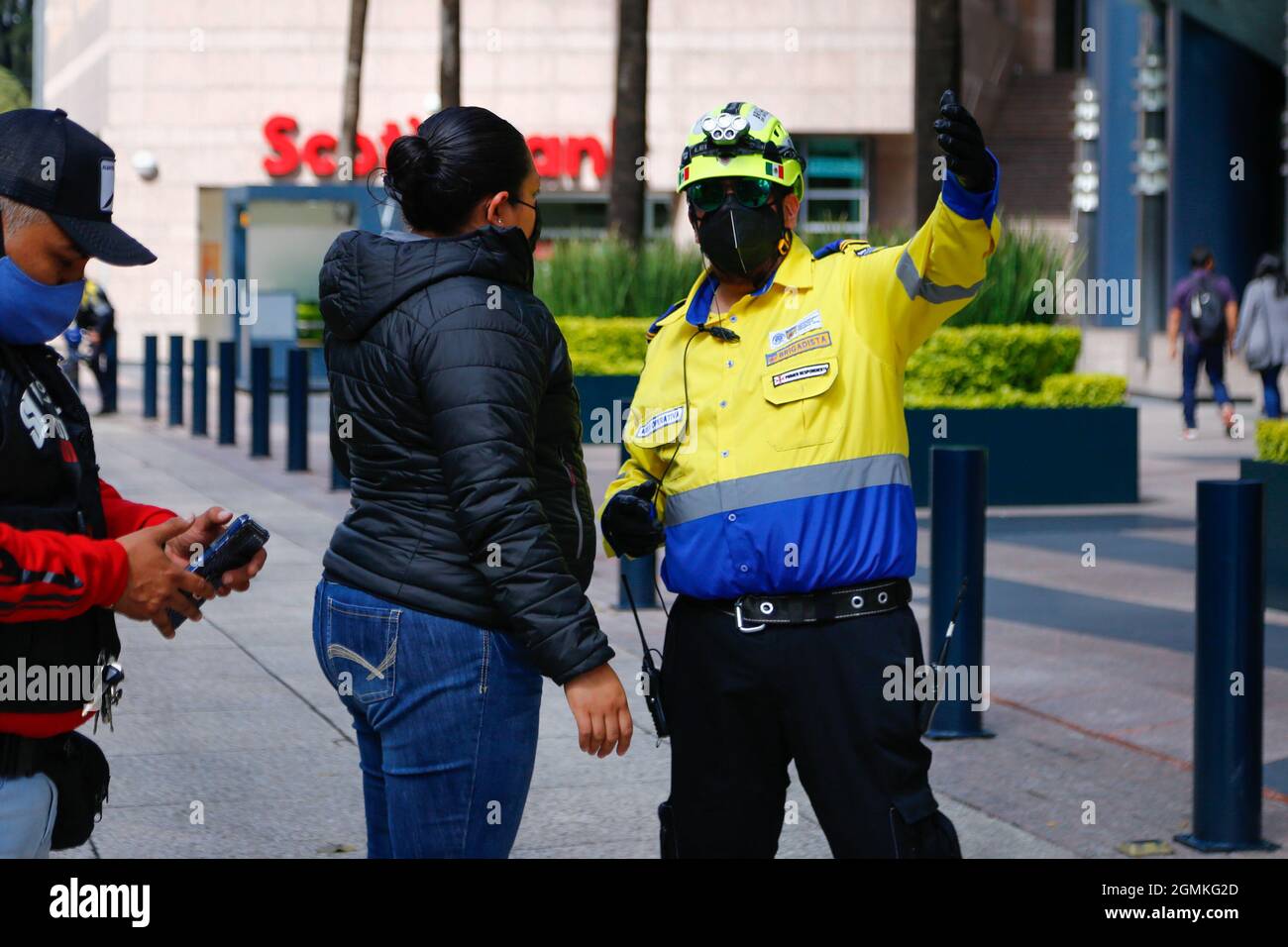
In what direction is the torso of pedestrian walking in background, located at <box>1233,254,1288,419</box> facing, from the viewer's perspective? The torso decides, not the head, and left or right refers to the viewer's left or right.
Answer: facing away from the viewer

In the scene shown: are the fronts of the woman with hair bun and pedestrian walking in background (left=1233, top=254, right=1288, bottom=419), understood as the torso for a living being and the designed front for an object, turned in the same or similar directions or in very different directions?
same or similar directions

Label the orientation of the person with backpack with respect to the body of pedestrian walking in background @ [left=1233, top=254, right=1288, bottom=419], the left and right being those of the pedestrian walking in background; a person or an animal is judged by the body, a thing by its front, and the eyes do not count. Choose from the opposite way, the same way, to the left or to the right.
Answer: the same way

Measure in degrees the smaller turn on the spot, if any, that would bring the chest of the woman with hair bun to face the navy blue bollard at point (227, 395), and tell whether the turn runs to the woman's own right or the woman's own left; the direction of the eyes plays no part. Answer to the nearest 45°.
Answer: approximately 45° to the woman's own left

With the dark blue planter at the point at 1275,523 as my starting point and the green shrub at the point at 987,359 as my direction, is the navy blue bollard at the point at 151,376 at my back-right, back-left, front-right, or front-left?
front-left

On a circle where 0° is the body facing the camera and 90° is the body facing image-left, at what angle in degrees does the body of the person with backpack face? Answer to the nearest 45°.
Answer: approximately 180°

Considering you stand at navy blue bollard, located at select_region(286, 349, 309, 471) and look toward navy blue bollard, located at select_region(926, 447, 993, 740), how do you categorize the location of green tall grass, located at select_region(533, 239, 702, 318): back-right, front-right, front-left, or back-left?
back-left

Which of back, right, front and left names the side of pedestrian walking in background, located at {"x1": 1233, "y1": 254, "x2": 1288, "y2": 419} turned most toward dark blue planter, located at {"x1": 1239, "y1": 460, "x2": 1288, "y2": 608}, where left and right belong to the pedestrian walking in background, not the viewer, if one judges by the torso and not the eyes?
back

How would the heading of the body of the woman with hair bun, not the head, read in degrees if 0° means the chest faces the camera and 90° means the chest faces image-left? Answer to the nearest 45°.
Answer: approximately 225°

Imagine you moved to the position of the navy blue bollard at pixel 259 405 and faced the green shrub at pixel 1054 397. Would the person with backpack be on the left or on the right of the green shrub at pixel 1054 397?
left

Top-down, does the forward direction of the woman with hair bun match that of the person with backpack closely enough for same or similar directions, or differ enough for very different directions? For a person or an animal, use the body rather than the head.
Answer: same or similar directions

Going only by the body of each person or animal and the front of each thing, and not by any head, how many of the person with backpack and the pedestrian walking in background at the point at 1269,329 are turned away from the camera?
2

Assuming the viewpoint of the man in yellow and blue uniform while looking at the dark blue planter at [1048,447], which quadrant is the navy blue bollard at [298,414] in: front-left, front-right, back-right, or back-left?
front-left

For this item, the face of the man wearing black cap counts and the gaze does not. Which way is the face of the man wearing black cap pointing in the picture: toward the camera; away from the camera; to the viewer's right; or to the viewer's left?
to the viewer's right

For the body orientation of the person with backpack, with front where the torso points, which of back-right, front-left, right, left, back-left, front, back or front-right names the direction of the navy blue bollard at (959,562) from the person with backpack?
back
